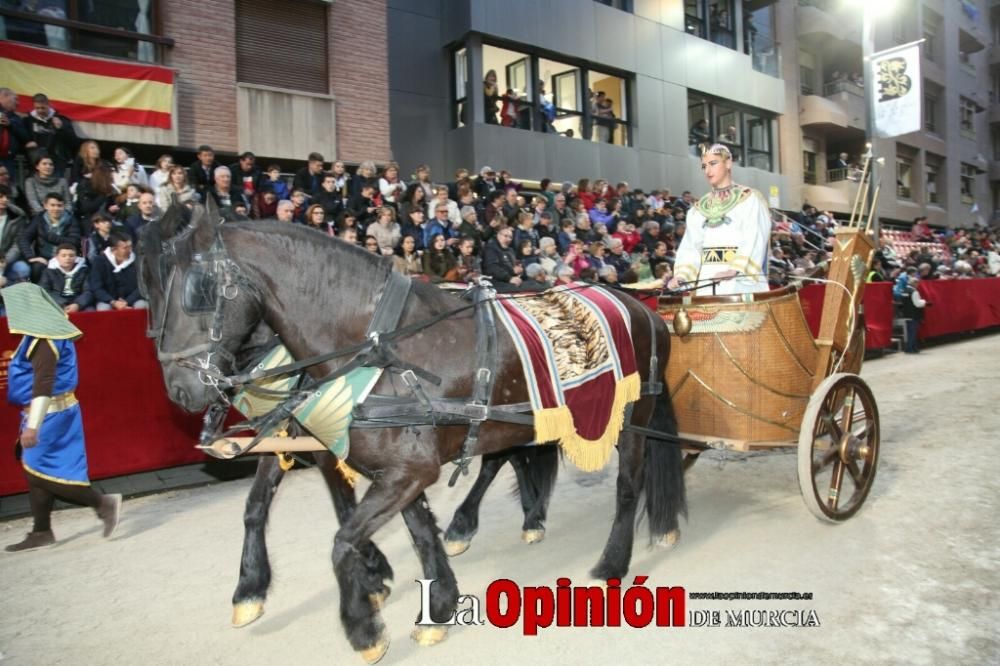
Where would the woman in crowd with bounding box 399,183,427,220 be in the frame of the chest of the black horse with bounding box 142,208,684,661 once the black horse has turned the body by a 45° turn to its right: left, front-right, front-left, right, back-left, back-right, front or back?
right

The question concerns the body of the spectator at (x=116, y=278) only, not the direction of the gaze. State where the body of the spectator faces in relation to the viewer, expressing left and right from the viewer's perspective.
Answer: facing the viewer

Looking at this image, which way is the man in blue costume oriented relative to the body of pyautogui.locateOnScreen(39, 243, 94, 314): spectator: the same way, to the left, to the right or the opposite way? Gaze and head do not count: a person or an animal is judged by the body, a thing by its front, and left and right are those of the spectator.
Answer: to the right

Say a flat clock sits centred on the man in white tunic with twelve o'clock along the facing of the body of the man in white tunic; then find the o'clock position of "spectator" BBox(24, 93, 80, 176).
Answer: The spectator is roughly at 2 o'clock from the man in white tunic.

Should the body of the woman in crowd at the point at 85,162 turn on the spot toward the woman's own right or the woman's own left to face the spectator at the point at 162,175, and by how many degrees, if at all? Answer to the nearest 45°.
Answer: approximately 45° to the woman's own left

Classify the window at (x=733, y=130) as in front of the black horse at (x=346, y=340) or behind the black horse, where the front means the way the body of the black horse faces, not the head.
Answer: behind

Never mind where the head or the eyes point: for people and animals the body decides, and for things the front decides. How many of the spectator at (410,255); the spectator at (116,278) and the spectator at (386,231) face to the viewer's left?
0

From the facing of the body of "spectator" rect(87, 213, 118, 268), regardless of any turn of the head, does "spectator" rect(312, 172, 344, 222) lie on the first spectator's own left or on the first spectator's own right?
on the first spectator's own left

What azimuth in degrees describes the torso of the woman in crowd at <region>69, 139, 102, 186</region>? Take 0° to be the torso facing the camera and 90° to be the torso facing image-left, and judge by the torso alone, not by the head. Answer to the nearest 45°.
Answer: approximately 315°

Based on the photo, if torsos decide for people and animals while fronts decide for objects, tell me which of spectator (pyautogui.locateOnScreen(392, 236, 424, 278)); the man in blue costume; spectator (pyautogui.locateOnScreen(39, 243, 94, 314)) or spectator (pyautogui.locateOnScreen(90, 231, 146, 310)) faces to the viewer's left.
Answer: the man in blue costume

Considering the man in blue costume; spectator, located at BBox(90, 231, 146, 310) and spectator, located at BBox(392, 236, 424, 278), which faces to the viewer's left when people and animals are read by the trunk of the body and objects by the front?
the man in blue costume

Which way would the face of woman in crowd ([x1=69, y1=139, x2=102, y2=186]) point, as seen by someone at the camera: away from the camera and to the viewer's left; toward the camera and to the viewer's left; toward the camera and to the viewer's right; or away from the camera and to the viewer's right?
toward the camera and to the viewer's right

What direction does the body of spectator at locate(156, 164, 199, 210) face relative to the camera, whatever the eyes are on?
toward the camera

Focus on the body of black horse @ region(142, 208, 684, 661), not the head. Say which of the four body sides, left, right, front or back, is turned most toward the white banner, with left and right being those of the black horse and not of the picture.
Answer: back
